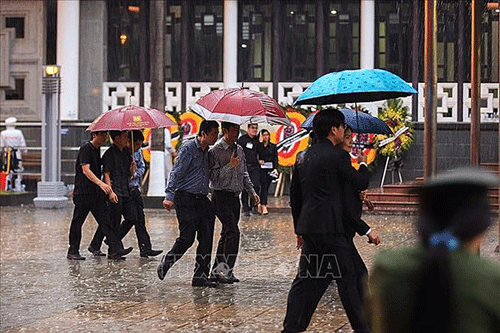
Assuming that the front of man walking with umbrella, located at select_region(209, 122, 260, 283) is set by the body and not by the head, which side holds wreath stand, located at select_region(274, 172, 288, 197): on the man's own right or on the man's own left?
on the man's own left

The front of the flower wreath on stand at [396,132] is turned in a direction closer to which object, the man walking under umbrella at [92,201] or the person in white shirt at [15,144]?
the man walking under umbrella
